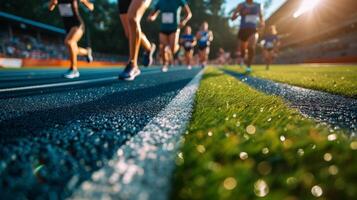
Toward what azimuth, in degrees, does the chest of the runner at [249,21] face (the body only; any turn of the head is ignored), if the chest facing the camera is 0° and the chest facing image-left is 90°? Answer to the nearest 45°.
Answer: approximately 0°

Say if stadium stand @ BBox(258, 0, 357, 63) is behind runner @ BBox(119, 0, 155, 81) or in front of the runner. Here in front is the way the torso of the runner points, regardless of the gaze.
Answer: behind

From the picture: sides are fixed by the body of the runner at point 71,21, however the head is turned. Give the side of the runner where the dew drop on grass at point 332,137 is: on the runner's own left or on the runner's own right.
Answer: on the runner's own left

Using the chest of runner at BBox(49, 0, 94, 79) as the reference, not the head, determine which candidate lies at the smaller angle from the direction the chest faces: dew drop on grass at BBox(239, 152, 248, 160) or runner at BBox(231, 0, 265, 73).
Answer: the dew drop on grass

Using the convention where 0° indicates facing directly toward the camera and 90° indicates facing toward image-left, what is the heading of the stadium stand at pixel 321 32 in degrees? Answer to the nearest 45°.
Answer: approximately 45°

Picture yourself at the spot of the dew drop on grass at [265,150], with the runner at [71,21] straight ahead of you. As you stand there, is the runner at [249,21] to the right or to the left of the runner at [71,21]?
right

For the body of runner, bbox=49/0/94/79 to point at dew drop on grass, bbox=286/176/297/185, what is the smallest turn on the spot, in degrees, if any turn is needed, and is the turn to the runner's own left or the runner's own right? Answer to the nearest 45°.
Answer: approximately 45° to the runner's own left

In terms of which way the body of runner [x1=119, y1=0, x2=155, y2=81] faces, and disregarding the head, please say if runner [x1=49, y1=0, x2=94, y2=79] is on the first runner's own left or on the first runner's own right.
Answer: on the first runner's own right

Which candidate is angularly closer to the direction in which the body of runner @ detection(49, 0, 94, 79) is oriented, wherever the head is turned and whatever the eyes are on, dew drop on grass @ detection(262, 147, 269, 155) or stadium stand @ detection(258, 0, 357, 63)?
the dew drop on grass

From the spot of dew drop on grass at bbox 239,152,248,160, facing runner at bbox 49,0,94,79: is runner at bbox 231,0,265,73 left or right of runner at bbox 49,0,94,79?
right
